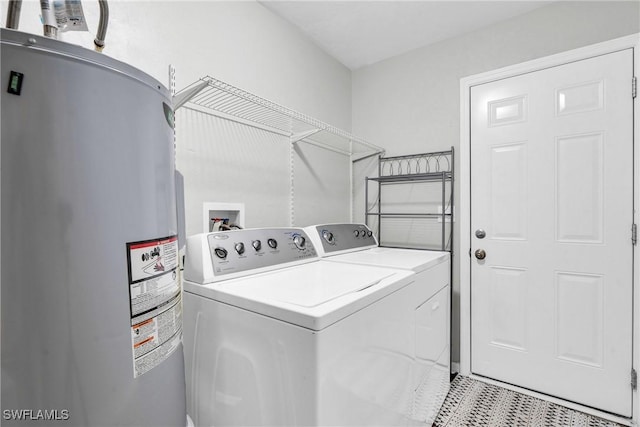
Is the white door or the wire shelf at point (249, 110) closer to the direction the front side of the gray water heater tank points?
the white door

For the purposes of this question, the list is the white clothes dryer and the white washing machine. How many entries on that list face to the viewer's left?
0

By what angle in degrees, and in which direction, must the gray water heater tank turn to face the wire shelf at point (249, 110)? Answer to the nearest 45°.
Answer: approximately 90° to its left

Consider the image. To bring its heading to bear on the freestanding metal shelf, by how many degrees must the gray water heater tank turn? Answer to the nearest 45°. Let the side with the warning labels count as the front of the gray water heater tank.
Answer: approximately 45° to its left

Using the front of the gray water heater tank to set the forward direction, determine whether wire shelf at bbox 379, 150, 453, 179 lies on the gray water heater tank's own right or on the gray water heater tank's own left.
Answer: on the gray water heater tank's own left

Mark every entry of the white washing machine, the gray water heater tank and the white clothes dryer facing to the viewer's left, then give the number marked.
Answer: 0

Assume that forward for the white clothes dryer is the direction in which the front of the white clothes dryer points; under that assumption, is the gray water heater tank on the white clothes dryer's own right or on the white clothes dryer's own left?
on the white clothes dryer's own right

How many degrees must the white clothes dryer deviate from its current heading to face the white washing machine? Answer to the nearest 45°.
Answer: approximately 90° to its right

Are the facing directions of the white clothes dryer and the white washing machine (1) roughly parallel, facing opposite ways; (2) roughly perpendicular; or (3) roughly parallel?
roughly parallel

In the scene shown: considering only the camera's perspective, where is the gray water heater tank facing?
facing the viewer and to the right of the viewer
